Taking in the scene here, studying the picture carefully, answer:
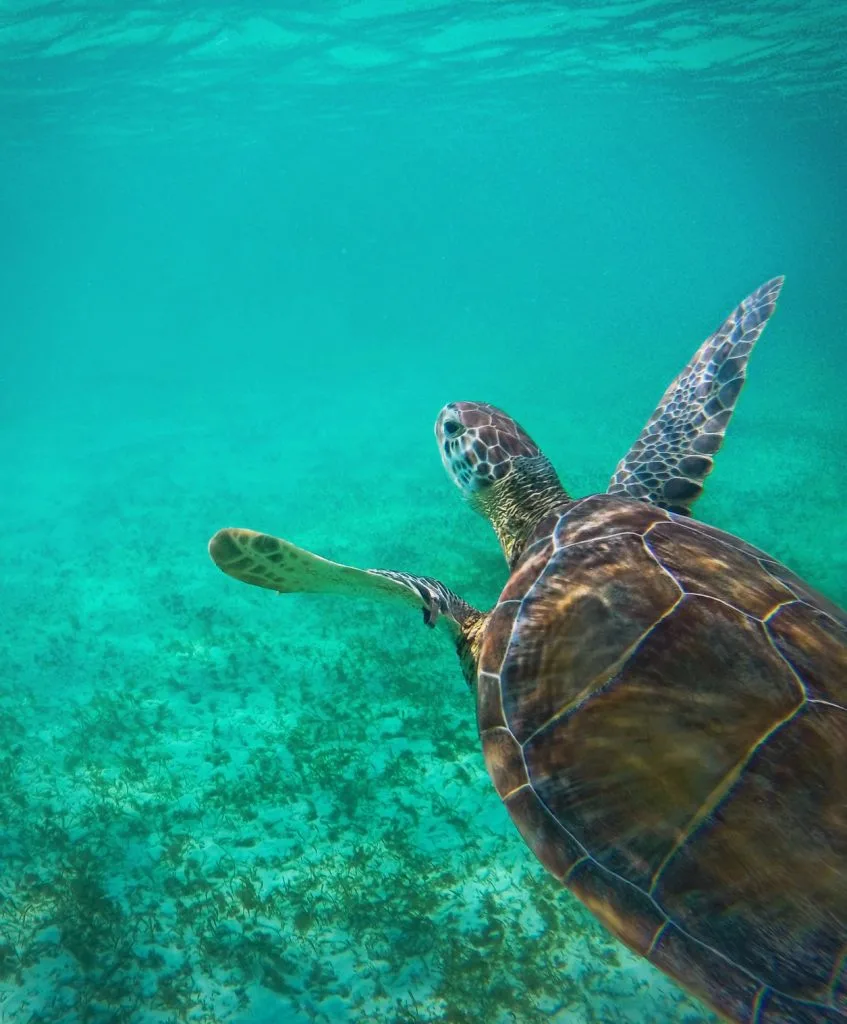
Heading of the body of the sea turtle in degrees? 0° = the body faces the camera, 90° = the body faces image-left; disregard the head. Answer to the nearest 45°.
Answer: approximately 135°
